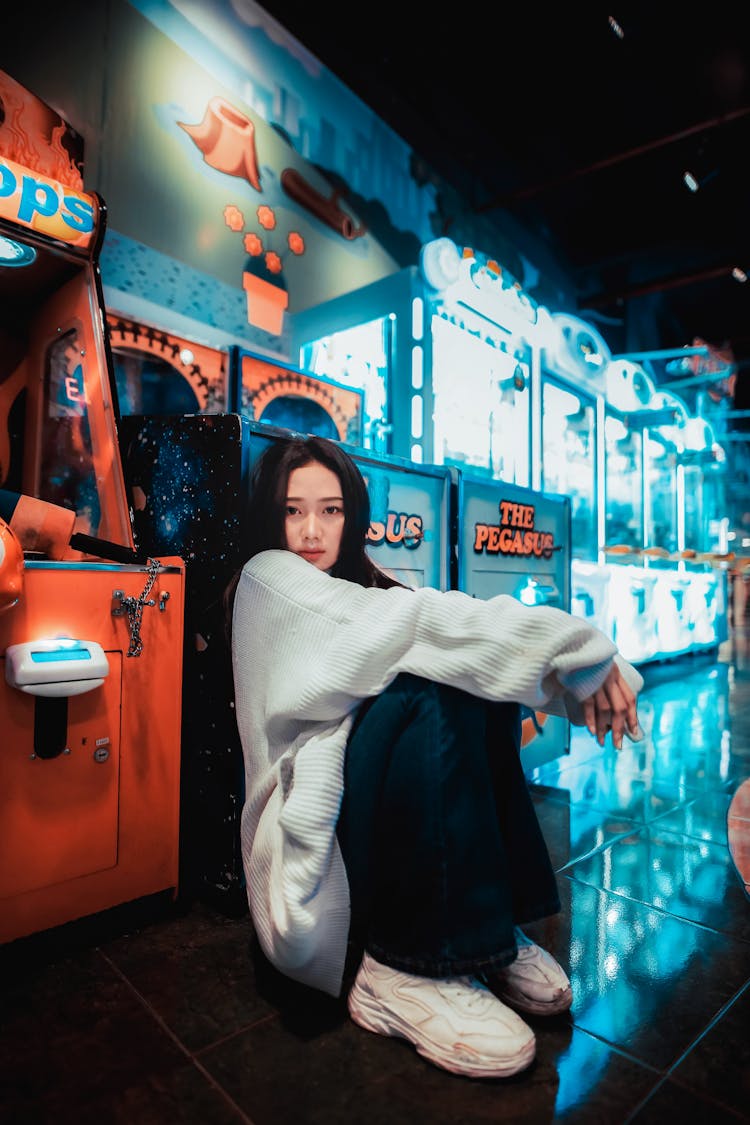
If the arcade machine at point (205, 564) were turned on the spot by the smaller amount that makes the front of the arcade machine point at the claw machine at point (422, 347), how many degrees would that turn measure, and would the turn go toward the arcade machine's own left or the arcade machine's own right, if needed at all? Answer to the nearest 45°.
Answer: approximately 90° to the arcade machine's own left

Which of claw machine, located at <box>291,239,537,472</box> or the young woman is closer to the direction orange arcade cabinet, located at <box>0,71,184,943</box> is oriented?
the young woman

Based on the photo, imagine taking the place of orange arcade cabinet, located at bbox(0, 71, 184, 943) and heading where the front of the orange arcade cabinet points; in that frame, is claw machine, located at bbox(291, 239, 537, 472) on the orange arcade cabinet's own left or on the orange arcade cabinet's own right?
on the orange arcade cabinet's own left

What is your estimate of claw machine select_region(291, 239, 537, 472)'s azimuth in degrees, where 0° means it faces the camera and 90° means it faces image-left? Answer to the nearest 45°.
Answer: approximately 315°

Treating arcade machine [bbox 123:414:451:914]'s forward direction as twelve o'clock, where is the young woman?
The young woman is roughly at 12 o'clock from the arcade machine.

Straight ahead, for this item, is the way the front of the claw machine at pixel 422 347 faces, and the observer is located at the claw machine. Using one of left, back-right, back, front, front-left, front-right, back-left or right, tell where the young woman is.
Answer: front-right

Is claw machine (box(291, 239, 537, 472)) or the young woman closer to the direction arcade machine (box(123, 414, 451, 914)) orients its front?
the young woman

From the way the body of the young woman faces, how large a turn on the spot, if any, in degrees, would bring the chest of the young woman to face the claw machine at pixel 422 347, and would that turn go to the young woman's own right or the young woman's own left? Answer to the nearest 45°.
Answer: approximately 135° to the young woman's own left
